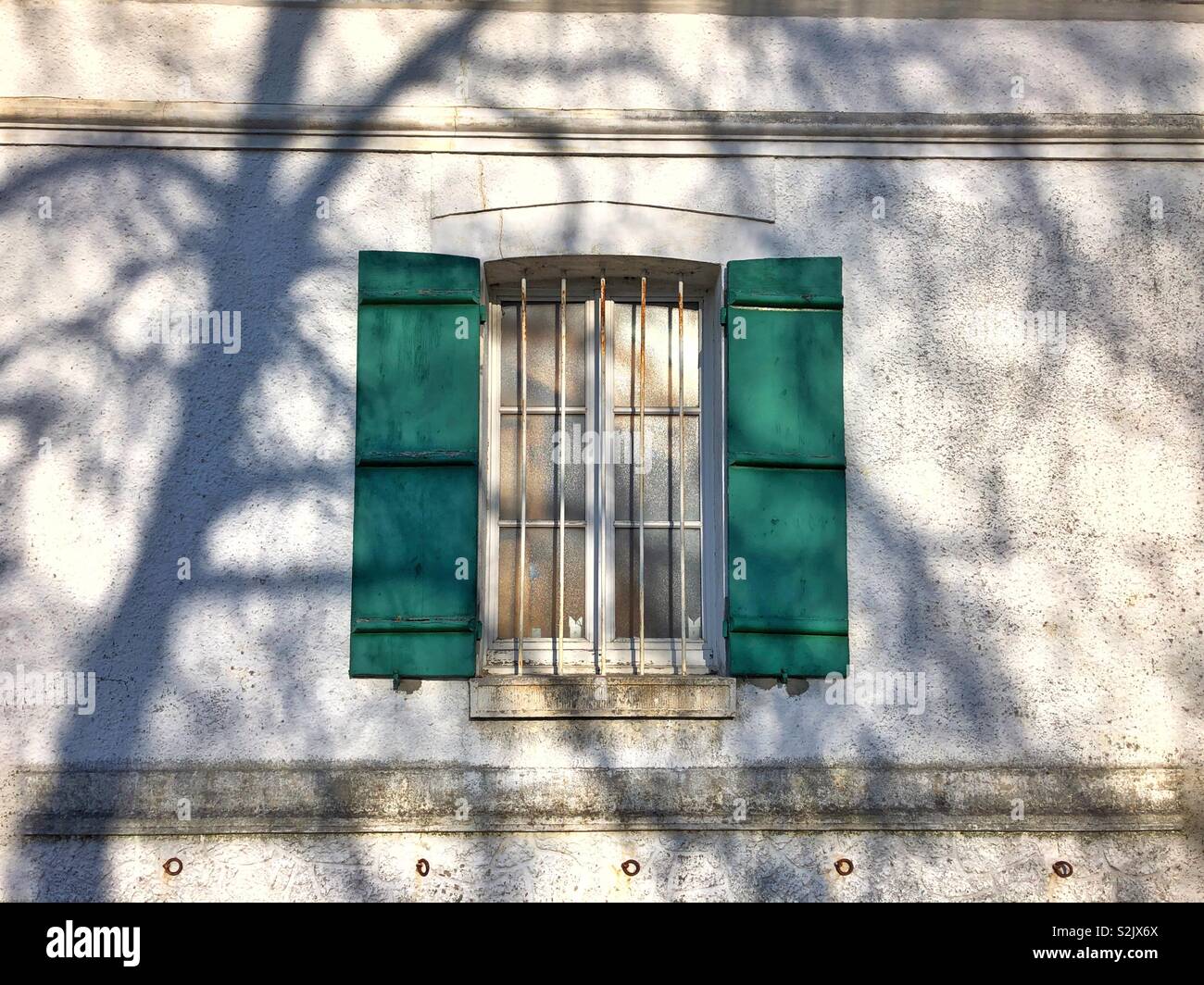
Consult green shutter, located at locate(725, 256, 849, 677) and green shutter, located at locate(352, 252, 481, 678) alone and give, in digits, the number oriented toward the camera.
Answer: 2

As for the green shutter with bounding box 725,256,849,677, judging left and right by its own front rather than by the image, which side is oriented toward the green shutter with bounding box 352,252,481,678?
right

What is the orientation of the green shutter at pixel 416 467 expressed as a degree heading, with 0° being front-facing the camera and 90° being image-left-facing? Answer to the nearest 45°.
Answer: approximately 0°

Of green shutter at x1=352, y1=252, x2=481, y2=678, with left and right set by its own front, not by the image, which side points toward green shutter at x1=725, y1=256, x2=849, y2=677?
left
